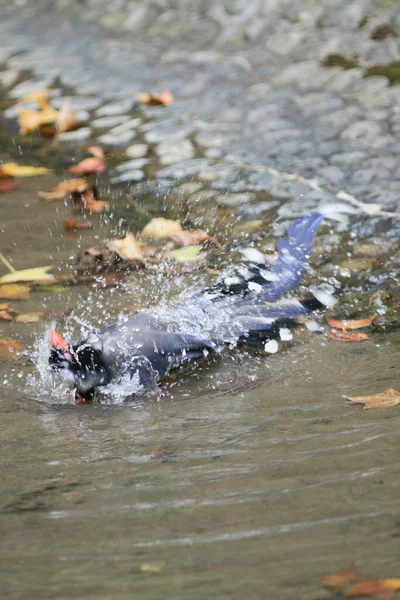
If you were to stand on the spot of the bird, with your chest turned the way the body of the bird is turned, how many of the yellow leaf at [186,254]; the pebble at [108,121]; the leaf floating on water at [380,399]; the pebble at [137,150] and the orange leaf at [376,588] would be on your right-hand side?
3

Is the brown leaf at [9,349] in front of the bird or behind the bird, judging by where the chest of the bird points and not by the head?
in front

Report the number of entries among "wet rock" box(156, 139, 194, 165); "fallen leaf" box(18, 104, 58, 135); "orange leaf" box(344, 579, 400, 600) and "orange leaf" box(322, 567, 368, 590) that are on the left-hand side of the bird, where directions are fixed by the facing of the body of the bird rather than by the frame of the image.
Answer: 2

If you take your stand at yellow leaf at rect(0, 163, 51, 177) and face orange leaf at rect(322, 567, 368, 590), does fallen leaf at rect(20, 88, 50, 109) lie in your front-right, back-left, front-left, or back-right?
back-left

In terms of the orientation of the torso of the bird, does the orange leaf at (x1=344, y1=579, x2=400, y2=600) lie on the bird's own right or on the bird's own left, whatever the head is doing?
on the bird's own left

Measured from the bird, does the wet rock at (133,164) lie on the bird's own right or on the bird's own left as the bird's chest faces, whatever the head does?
on the bird's own right

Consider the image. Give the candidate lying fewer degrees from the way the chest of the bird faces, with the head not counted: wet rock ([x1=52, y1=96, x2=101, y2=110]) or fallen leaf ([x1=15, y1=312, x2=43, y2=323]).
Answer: the fallen leaf

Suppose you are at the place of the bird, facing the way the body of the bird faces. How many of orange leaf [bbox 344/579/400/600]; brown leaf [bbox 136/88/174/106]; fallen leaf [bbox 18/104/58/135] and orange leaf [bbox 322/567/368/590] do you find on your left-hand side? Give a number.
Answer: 2

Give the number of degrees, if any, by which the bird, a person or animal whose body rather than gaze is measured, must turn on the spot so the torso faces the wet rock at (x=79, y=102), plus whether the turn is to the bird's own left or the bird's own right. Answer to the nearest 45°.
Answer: approximately 90° to the bird's own right

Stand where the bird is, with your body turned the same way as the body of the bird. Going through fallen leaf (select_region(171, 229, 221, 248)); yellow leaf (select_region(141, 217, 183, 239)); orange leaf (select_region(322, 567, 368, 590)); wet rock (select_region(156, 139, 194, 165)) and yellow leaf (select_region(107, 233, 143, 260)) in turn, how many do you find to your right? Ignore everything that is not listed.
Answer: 4

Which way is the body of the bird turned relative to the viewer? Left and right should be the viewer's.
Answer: facing to the left of the viewer

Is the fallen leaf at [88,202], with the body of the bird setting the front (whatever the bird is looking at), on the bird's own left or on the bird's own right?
on the bird's own right

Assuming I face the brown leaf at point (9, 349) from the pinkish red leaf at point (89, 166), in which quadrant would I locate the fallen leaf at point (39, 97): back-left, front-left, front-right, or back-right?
back-right

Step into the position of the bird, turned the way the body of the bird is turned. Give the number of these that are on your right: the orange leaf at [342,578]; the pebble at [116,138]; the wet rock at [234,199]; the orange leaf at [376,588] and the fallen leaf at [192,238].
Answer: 3
